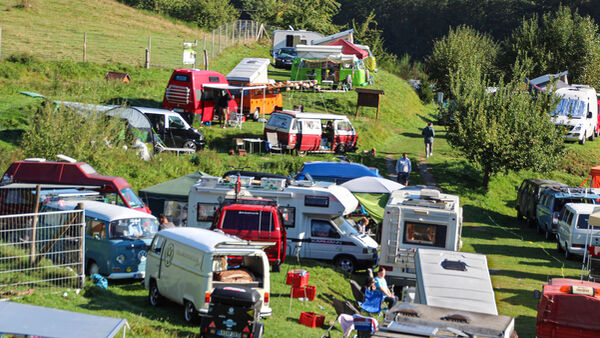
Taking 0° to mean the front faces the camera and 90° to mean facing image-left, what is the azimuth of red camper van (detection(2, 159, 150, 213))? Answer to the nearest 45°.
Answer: approximately 315°

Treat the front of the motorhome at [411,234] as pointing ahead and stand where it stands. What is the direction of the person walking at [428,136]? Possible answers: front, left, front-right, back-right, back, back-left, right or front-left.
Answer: front

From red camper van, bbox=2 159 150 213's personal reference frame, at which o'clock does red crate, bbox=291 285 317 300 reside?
The red crate is roughly at 12 o'clock from the red camper van.

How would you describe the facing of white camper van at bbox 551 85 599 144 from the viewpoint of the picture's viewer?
facing the viewer and to the left of the viewer

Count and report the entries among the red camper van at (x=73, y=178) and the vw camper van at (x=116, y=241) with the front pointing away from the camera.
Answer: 0

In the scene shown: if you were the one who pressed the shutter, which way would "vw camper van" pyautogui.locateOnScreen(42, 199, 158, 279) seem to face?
facing the viewer and to the right of the viewer

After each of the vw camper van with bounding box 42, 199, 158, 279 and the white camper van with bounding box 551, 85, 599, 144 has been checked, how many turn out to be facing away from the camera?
0

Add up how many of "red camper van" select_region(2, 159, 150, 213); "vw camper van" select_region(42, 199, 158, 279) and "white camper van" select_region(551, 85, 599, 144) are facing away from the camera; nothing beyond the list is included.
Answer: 0

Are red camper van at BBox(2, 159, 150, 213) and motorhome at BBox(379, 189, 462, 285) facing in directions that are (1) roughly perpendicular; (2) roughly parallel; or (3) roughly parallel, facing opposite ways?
roughly perpendicular

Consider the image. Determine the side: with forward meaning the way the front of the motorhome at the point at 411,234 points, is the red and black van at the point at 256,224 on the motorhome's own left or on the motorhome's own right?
on the motorhome's own left

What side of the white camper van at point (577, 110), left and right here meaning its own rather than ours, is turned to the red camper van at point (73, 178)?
front

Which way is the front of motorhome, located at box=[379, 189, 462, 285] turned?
away from the camera
